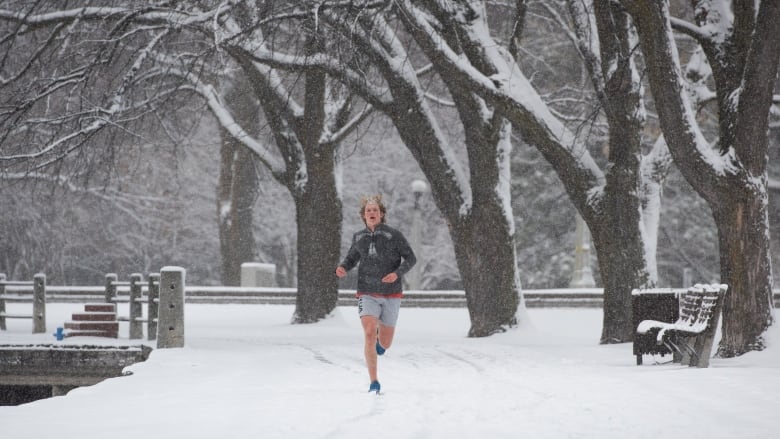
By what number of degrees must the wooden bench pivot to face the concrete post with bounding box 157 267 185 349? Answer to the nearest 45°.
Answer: approximately 45° to its right

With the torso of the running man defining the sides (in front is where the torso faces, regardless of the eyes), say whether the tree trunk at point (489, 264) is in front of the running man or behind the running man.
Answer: behind

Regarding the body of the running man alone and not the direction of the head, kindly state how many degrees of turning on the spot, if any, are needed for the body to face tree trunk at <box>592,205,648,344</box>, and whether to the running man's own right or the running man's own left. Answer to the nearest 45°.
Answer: approximately 135° to the running man's own left

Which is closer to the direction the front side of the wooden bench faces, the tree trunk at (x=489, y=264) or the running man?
the running man

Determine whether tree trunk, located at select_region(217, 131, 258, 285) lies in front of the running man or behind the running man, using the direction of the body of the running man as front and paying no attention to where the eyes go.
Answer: behind

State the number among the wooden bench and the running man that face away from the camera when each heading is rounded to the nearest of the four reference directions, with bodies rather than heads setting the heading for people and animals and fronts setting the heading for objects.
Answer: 0

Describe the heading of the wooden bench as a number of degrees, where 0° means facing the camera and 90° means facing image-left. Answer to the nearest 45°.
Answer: approximately 45°

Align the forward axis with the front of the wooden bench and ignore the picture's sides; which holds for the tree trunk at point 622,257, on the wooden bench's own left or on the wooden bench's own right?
on the wooden bench's own right

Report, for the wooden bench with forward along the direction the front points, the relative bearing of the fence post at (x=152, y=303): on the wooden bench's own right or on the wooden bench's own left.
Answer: on the wooden bench's own right

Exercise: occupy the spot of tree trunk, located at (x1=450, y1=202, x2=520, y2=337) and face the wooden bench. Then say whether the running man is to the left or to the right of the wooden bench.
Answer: right
